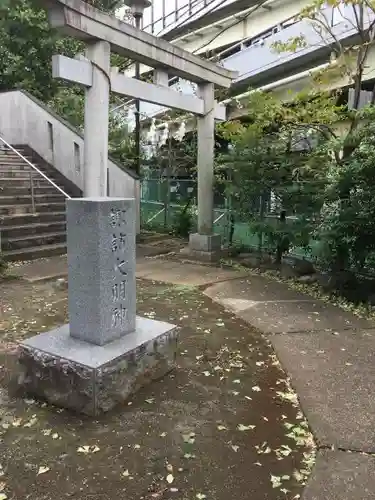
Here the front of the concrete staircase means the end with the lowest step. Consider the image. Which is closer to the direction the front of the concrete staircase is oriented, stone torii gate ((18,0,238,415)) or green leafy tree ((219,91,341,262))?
the green leafy tree

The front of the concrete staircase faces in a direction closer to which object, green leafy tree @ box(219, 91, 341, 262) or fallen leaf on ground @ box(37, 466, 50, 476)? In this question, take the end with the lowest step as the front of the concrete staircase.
the green leafy tree

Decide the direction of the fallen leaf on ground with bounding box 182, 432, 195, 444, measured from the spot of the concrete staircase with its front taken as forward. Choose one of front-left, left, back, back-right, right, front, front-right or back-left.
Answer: front-right

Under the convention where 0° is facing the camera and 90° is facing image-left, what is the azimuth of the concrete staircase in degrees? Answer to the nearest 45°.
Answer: approximately 315°

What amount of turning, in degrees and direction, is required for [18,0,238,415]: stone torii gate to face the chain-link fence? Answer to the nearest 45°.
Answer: approximately 135° to its left

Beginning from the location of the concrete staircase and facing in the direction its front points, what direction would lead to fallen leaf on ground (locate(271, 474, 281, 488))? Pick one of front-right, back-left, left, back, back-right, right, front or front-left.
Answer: front-right

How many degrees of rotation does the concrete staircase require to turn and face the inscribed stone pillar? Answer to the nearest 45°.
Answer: approximately 45° to its right

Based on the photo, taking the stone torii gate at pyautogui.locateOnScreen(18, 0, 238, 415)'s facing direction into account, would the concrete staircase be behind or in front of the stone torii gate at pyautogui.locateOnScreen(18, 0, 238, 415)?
behind

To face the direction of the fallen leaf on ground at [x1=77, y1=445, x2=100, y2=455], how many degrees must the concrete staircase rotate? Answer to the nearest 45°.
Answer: approximately 45° to its right

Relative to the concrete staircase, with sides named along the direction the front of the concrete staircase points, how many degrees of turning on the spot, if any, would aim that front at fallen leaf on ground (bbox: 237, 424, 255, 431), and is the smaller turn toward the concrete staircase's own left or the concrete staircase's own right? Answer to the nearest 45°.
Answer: approximately 45° to the concrete staircase's own right
